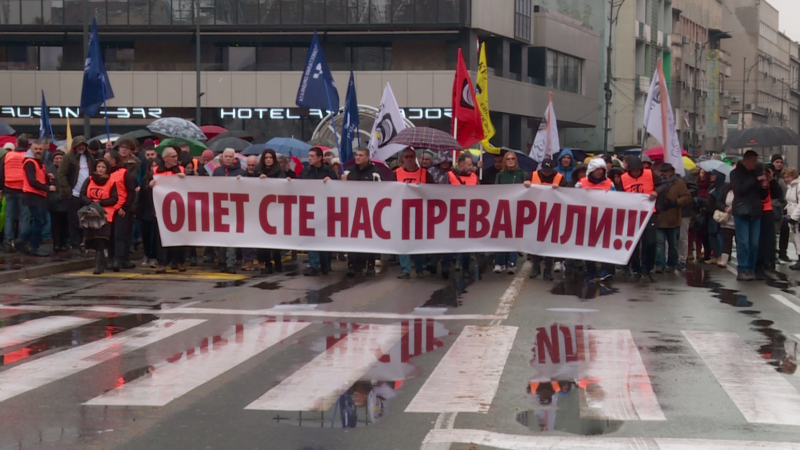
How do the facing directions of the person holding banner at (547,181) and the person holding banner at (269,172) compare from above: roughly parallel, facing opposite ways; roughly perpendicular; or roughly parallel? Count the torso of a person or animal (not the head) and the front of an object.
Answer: roughly parallel

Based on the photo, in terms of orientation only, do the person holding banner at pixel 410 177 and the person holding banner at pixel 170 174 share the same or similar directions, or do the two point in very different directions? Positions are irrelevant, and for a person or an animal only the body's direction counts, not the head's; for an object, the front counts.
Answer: same or similar directions

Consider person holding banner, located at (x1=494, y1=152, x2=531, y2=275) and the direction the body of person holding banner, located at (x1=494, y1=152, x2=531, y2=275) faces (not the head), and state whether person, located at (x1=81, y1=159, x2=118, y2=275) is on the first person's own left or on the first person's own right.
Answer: on the first person's own right

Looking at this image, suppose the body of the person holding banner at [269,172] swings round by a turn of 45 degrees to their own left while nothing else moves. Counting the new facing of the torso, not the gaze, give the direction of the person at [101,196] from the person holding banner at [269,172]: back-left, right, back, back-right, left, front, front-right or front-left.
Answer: back-right

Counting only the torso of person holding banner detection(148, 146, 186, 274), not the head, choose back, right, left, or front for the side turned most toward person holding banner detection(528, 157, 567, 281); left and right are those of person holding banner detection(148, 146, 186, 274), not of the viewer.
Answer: left

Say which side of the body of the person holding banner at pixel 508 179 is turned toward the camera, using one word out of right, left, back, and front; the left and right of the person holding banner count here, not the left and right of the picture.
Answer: front

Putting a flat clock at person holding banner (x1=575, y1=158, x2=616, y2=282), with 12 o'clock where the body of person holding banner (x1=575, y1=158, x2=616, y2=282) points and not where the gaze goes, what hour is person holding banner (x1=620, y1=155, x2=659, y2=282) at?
person holding banner (x1=620, y1=155, x2=659, y2=282) is roughly at 8 o'clock from person holding banner (x1=575, y1=158, x2=616, y2=282).

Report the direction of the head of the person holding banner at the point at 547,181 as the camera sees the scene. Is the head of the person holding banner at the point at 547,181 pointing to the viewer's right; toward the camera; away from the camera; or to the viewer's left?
toward the camera

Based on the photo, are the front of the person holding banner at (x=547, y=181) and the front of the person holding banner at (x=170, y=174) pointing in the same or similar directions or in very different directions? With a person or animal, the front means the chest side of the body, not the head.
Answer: same or similar directions

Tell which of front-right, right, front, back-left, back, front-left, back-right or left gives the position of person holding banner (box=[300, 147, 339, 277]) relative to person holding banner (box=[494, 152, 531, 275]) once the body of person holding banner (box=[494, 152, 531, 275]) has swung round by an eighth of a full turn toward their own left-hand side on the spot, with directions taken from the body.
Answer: back-right

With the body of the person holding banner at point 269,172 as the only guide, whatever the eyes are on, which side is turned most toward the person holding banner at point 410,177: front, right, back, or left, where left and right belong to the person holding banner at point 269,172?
left

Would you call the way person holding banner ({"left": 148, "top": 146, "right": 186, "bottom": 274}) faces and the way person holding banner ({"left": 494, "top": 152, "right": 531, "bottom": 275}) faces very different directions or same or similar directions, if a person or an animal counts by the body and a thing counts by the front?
same or similar directions

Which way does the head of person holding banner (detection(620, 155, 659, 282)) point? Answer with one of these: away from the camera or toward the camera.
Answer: toward the camera

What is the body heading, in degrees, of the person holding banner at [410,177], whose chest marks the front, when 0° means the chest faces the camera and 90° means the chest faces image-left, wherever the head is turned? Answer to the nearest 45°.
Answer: approximately 0°
